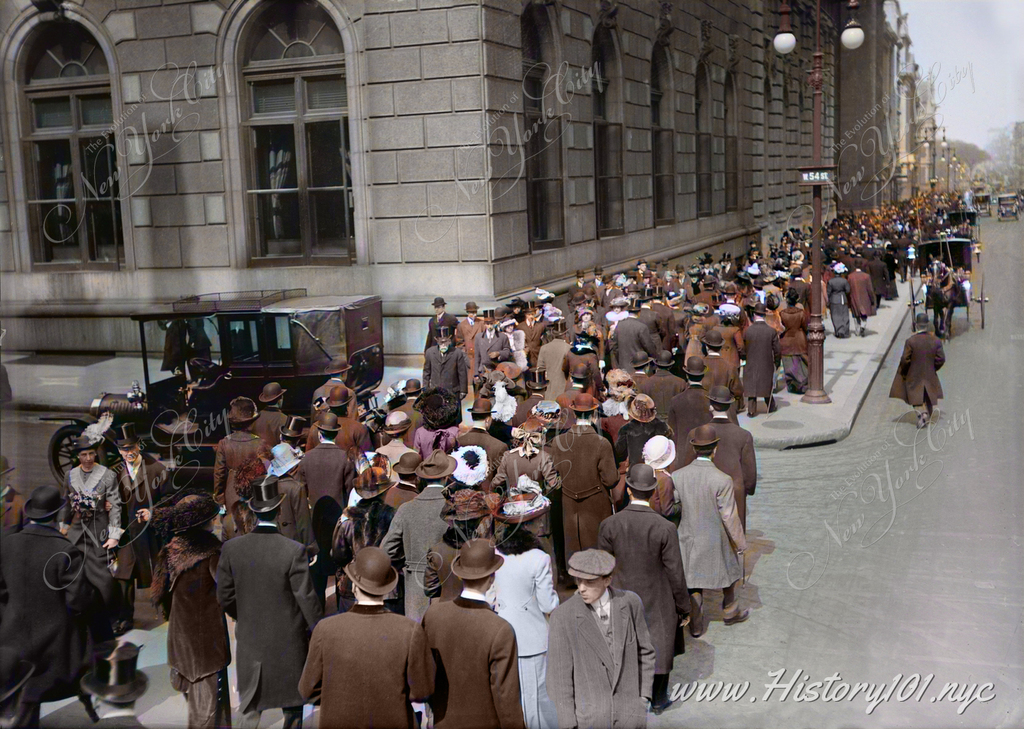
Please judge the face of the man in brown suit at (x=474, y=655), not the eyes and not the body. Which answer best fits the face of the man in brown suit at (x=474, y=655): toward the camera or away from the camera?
away from the camera

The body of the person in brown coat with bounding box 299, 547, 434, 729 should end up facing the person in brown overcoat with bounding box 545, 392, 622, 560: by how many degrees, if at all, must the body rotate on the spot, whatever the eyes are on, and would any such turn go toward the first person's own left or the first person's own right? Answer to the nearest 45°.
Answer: approximately 45° to the first person's own right

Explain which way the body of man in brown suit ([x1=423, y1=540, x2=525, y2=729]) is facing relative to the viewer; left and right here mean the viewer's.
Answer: facing away from the viewer

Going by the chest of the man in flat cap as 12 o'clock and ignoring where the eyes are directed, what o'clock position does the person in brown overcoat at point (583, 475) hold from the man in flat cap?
The person in brown overcoat is roughly at 6 o'clock from the man in flat cap.

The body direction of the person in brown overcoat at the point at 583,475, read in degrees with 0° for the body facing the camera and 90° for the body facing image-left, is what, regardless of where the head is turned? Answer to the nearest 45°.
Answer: approximately 180°

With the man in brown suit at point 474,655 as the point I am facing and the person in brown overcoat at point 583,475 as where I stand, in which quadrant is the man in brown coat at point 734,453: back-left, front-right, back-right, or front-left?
back-left

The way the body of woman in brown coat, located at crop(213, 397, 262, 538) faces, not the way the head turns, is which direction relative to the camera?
away from the camera

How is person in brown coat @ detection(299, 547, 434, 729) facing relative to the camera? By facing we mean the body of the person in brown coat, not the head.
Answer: away from the camera
